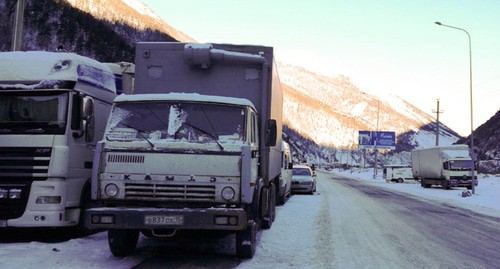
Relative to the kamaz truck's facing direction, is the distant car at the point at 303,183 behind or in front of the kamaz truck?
behind

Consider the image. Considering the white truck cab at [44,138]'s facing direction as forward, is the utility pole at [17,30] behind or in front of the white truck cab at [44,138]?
behind

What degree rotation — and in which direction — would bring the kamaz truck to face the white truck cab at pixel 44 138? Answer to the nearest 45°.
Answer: approximately 135° to its right

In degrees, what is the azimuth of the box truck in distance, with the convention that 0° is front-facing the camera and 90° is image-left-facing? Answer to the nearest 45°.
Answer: approximately 315°

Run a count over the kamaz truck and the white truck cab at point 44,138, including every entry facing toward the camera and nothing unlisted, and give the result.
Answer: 2

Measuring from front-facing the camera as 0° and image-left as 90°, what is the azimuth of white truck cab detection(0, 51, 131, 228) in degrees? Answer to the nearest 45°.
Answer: approximately 0°

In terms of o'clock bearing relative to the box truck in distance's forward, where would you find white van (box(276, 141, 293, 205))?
The white van is roughly at 2 o'clock from the box truck in distance.

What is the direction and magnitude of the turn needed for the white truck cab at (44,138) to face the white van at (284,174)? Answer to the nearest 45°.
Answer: approximately 135° to its left
